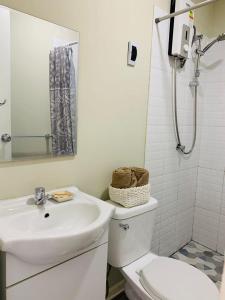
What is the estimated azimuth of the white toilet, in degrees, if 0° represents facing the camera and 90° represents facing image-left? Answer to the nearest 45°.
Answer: approximately 315°

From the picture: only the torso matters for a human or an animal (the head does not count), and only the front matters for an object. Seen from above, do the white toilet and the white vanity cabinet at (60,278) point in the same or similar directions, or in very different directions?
same or similar directions

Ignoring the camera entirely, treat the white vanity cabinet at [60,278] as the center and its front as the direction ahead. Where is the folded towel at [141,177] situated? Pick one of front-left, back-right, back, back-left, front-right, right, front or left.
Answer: left

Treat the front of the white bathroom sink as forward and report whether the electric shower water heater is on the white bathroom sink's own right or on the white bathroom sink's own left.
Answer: on the white bathroom sink's own left

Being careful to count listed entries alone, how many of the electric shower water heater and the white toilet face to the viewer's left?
0

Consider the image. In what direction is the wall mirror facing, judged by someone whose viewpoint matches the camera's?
facing the viewer and to the right of the viewer

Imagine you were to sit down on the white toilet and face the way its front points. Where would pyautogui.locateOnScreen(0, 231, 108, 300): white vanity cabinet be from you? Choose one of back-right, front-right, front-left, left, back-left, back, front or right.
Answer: right

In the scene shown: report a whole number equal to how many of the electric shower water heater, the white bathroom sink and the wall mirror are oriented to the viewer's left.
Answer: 0

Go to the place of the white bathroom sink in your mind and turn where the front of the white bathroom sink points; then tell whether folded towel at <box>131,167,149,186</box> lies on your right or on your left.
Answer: on your left

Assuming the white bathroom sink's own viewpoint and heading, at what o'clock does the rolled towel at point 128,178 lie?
The rolled towel is roughly at 9 o'clock from the white bathroom sink.

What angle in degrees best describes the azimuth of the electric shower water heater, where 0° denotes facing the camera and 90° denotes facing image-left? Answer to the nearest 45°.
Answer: approximately 315°
